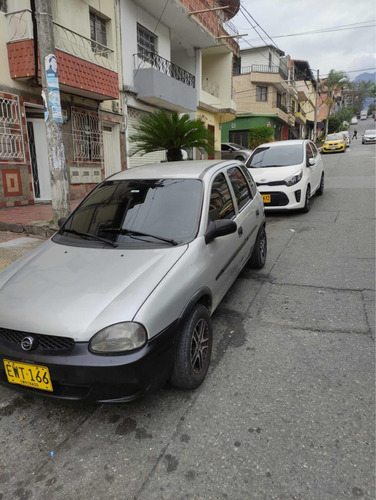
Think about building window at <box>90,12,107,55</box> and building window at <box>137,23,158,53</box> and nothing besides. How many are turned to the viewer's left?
0

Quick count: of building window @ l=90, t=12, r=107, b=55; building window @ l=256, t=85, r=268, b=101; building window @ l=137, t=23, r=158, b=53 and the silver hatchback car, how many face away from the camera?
0

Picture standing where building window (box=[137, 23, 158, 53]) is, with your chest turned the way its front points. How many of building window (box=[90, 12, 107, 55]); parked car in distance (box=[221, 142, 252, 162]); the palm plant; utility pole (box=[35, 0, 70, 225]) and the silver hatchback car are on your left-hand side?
1

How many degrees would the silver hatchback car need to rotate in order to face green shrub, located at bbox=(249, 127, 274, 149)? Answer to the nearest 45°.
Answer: approximately 135° to its right

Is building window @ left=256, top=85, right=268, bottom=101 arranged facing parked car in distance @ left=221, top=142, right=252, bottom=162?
yes

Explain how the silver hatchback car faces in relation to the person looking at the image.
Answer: facing the viewer and to the left of the viewer

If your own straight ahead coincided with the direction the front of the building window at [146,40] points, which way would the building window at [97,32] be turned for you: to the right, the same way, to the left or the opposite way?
the same way

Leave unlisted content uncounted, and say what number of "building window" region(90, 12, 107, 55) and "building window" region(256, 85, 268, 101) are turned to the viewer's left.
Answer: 0

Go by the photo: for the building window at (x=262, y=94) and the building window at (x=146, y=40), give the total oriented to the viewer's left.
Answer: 0

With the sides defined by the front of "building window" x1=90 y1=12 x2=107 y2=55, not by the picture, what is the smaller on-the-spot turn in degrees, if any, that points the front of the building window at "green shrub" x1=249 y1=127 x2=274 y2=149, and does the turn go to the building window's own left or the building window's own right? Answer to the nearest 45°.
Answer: approximately 90° to the building window's own left

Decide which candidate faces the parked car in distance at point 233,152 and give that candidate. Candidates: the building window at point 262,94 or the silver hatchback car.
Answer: the building window

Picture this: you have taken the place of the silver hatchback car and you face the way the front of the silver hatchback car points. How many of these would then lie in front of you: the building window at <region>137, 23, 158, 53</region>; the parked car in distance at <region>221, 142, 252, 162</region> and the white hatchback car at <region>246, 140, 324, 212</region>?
0

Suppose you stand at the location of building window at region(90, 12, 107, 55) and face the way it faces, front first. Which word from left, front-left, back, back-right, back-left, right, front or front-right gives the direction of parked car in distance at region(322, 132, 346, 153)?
left

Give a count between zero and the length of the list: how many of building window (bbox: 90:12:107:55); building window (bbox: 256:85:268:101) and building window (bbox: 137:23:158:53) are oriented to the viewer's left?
0

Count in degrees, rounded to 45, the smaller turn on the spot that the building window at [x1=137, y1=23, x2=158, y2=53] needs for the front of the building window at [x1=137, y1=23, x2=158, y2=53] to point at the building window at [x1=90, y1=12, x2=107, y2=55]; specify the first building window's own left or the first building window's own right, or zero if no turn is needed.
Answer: approximately 90° to the first building window's own right

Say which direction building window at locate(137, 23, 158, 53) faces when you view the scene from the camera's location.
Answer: facing the viewer and to the right of the viewer

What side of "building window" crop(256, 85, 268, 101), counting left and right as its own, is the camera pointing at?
front

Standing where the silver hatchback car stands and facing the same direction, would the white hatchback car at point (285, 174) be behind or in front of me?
behind

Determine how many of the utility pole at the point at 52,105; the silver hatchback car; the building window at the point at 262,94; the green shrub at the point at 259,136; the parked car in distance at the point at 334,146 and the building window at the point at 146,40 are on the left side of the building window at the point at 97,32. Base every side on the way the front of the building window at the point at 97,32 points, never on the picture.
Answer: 4
